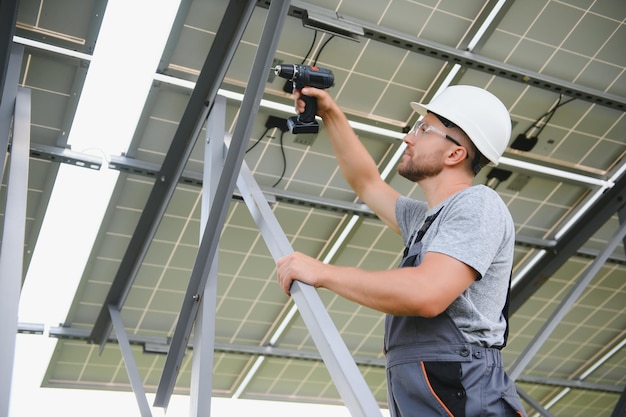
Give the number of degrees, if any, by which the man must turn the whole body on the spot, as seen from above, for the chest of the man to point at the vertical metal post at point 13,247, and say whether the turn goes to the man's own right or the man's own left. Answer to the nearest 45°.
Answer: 0° — they already face it

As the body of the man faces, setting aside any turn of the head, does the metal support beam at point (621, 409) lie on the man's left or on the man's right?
on the man's right

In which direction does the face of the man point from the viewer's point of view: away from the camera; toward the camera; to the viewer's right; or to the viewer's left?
to the viewer's left

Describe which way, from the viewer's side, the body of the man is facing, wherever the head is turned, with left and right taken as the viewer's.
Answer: facing to the left of the viewer
